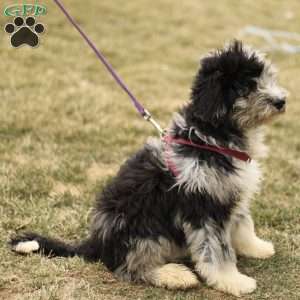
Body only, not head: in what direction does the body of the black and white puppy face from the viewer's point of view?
to the viewer's right
